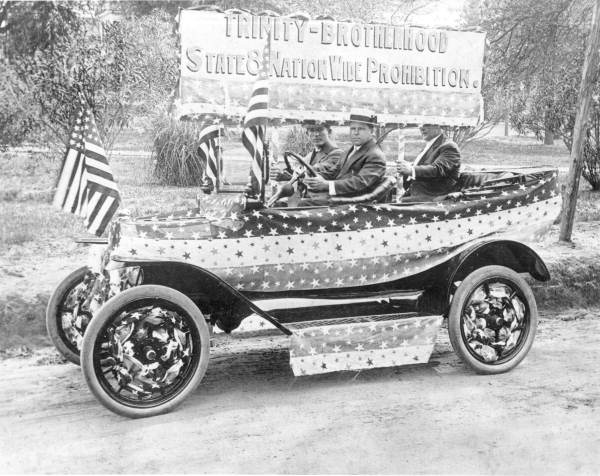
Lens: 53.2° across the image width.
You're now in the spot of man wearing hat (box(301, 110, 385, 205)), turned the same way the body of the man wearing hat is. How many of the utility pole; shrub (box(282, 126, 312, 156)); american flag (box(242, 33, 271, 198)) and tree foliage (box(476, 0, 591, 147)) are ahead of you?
1

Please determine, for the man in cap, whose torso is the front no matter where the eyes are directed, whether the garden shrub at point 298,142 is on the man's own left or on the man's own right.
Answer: on the man's own right

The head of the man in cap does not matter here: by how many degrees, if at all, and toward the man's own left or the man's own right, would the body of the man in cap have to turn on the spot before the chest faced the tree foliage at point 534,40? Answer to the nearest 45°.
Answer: approximately 180°

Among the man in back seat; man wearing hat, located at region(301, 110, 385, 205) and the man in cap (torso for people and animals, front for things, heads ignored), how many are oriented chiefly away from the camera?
0

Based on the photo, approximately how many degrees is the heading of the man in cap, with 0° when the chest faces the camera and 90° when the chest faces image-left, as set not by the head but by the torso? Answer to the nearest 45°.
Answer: approximately 45°

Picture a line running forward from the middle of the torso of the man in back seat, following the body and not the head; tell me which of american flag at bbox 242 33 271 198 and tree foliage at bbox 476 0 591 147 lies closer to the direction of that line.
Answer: the american flag

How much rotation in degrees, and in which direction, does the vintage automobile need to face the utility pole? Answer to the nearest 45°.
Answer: approximately 180°

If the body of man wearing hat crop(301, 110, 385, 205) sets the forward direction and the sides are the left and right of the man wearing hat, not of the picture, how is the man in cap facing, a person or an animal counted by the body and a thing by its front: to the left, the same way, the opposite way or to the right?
the same way

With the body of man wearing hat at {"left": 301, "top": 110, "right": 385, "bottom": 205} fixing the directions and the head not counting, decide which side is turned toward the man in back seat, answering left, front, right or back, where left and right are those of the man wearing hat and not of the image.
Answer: back

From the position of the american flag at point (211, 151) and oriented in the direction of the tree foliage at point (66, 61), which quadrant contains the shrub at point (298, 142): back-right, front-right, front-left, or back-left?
front-right

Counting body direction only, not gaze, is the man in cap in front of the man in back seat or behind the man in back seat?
in front

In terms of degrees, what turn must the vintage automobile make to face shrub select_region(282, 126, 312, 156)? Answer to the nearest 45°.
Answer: approximately 135° to its right

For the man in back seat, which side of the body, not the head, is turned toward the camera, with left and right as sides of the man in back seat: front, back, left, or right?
left

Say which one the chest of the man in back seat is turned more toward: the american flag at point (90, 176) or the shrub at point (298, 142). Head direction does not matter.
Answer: the american flag

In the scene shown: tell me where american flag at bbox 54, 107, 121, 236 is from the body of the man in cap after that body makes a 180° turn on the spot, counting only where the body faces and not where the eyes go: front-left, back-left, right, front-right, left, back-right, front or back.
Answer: back

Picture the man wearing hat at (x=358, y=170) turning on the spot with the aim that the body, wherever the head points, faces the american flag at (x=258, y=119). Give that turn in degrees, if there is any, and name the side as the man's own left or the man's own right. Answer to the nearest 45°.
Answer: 0° — they already face it
